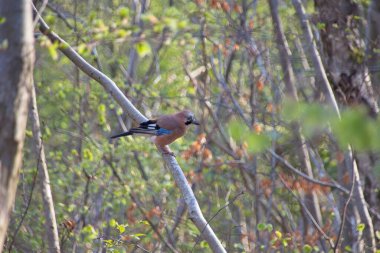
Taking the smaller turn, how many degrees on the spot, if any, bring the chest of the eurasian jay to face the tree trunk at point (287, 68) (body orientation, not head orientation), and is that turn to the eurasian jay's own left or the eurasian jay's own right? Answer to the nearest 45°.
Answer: approximately 45° to the eurasian jay's own left

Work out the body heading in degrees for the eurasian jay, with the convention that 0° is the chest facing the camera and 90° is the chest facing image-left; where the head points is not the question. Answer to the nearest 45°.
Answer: approximately 270°

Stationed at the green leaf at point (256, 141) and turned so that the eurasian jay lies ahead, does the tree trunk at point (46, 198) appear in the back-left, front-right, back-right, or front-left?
front-left

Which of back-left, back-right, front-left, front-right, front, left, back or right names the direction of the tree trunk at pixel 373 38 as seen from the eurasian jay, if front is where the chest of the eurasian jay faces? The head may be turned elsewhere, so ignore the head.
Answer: front

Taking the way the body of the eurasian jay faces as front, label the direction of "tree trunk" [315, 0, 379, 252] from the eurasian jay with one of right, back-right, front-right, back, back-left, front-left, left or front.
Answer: front

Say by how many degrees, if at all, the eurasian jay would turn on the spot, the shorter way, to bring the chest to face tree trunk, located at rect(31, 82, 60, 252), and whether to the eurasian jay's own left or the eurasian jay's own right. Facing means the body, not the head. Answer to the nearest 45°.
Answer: approximately 135° to the eurasian jay's own right

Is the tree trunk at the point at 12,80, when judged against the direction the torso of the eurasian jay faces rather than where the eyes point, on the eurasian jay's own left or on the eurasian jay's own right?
on the eurasian jay's own right

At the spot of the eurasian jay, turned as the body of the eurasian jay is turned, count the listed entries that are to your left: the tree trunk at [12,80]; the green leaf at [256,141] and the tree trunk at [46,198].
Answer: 0
